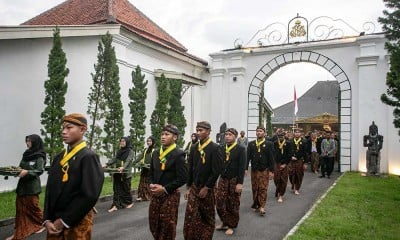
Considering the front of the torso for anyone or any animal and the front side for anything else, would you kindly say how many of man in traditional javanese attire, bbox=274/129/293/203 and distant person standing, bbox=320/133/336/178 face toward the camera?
2

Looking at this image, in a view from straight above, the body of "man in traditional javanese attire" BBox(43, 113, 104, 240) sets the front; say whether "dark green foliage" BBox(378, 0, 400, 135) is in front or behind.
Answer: behind

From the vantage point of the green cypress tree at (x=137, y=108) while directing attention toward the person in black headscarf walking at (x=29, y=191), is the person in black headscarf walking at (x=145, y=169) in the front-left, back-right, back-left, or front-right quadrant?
front-left

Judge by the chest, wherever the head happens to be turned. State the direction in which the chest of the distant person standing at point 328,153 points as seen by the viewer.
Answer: toward the camera

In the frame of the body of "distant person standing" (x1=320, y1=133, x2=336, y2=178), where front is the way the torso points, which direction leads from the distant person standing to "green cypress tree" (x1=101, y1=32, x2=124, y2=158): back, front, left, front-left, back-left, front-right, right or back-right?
front-right

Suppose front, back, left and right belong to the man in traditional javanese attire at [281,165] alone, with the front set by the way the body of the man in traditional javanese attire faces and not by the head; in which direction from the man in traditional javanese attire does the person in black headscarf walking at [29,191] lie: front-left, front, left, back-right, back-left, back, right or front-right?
front-right

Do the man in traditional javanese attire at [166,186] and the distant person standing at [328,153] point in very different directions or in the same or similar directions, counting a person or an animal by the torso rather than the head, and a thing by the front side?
same or similar directions

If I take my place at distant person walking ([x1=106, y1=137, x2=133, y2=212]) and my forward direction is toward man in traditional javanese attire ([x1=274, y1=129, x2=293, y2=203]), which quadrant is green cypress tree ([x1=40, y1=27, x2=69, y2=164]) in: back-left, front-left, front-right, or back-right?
back-left

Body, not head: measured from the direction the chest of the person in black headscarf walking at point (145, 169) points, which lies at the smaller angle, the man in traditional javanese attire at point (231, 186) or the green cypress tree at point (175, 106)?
the man in traditional javanese attire

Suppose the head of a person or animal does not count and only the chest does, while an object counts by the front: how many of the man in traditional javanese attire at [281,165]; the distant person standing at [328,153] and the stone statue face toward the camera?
3

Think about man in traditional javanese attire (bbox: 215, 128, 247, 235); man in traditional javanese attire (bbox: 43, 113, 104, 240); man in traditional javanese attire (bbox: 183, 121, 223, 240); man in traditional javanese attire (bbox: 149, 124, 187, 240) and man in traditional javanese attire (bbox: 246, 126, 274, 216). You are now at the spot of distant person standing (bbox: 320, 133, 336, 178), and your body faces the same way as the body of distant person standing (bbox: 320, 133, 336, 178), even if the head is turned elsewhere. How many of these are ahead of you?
5

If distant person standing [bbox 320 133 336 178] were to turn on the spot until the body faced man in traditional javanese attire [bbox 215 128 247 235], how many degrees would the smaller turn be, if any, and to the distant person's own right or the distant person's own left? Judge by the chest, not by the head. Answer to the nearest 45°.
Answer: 0° — they already face them

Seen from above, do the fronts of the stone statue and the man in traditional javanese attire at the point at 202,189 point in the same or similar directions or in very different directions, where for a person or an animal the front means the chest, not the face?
same or similar directions

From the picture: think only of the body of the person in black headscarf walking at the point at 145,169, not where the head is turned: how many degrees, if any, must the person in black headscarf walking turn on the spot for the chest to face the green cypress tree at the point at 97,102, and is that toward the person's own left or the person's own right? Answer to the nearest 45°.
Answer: approximately 90° to the person's own right

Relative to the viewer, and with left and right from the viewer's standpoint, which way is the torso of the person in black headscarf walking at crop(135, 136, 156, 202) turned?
facing the viewer and to the left of the viewer

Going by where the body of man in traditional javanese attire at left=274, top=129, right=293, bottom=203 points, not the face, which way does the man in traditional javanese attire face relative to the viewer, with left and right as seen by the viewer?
facing the viewer

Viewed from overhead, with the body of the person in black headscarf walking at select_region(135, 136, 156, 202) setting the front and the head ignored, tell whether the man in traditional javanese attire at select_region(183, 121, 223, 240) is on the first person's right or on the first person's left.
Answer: on the first person's left

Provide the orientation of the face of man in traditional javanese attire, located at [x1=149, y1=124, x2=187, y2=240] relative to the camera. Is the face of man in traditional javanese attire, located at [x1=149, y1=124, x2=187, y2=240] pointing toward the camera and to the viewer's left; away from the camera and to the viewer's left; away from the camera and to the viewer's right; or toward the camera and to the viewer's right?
toward the camera and to the viewer's left
